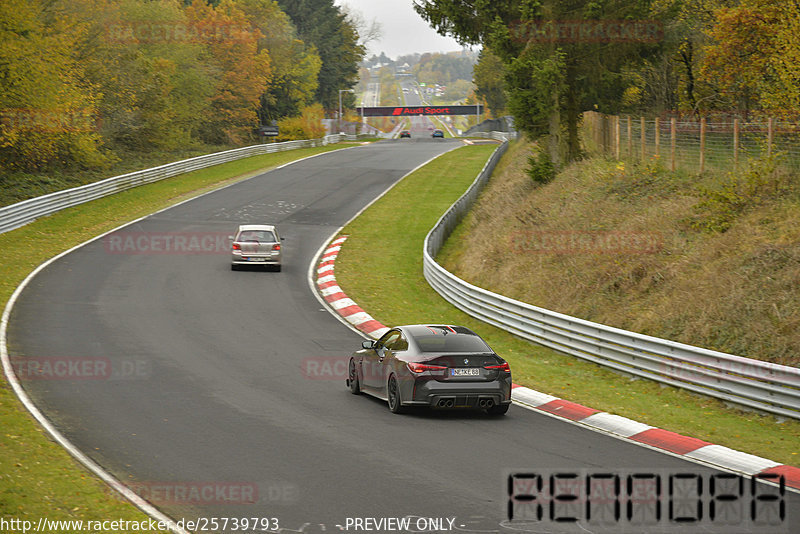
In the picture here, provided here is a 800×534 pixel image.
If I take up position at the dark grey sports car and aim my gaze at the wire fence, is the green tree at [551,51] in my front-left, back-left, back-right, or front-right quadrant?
front-left

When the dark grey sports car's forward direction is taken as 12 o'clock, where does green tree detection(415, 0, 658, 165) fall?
The green tree is roughly at 2 o'clock from the dark grey sports car.

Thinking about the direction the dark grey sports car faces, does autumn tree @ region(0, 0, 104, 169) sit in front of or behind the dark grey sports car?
in front

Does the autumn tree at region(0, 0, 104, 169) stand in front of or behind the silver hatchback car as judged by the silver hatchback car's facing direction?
in front

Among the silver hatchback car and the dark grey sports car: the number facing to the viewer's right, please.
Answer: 0

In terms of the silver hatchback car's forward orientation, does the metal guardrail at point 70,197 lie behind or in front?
in front

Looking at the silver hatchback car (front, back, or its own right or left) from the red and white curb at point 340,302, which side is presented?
back

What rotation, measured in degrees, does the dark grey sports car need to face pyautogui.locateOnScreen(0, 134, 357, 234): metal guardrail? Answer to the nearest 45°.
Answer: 0° — it already faces it

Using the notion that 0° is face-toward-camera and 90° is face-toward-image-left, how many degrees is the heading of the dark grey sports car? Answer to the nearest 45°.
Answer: approximately 135°

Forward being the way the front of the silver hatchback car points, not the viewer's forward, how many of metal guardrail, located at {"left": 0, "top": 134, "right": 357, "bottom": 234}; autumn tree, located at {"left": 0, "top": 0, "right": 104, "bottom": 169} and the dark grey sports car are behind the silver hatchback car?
1

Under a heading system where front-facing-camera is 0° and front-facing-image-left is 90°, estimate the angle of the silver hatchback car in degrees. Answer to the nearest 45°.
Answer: approximately 180°
